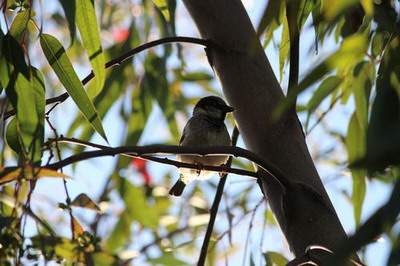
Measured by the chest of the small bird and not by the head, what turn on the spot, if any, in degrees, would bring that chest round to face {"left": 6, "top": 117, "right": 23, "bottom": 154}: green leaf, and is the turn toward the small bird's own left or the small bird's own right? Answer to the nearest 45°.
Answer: approximately 90° to the small bird's own right

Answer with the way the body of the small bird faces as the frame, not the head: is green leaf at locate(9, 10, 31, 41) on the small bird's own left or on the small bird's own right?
on the small bird's own right

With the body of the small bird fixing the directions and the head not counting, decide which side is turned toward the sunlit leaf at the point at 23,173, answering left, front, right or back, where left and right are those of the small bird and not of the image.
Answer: right

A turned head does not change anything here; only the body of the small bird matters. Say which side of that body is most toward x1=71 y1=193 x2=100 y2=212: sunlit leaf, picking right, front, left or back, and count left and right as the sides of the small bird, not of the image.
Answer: right

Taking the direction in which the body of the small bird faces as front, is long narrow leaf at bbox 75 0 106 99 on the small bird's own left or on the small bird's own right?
on the small bird's own right
